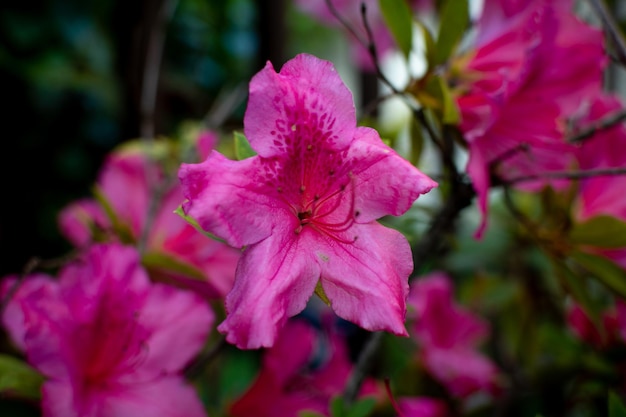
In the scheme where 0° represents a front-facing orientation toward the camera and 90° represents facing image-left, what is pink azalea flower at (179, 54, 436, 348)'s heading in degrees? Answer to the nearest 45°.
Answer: approximately 0°
